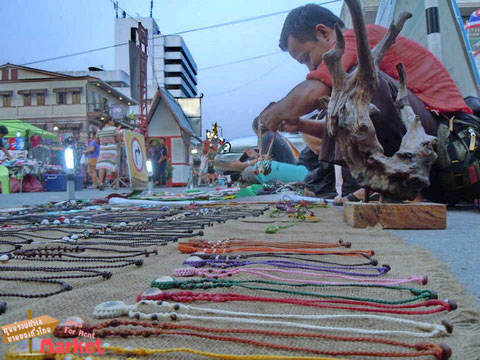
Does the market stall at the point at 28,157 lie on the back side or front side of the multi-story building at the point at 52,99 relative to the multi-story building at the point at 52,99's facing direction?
on the front side

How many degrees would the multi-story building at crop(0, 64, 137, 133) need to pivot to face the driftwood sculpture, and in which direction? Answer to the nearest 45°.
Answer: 0° — it already faces it

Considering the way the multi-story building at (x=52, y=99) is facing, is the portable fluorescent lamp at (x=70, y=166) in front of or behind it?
in front

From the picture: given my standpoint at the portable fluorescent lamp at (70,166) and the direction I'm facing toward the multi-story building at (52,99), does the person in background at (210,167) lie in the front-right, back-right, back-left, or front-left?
front-right

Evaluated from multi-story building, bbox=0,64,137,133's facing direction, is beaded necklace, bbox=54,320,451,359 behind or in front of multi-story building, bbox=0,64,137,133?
in front

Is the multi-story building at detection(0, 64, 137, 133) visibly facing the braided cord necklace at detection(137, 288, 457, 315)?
yes

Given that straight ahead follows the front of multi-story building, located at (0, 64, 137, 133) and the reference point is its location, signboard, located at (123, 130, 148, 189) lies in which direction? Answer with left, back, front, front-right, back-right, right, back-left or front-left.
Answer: front

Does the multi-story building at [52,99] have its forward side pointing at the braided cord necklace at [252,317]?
yes

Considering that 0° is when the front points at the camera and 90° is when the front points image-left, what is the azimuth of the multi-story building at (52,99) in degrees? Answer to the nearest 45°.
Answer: approximately 0°

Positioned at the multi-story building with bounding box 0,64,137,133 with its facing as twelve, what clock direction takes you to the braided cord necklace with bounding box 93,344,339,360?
The braided cord necklace is roughly at 12 o'clock from the multi-story building.

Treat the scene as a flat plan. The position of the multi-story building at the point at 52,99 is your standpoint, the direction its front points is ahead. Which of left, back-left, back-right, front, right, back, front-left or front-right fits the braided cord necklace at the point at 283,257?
front

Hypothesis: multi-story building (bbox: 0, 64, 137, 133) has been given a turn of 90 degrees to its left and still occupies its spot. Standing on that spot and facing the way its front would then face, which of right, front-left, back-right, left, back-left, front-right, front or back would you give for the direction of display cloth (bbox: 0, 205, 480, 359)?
right
